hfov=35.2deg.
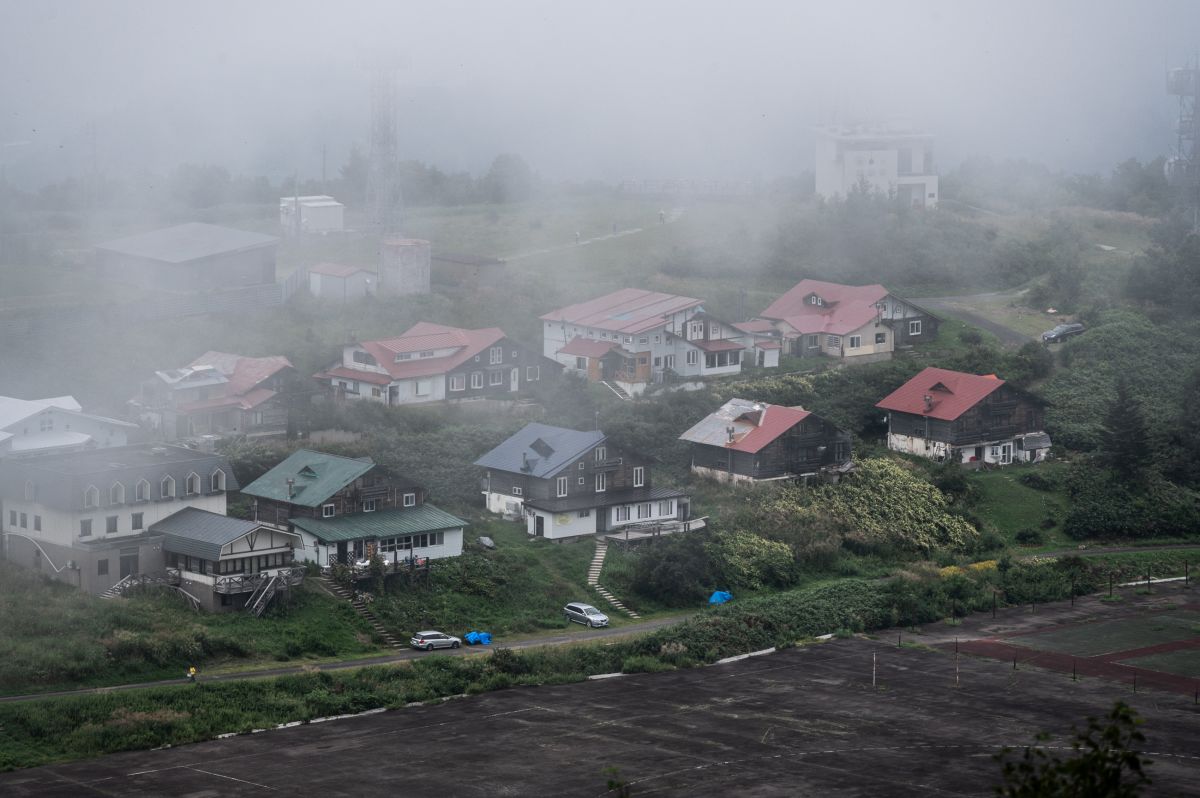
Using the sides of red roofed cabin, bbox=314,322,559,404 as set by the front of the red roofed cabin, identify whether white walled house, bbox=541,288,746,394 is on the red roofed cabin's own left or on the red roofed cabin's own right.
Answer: on the red roofed cabin's own left

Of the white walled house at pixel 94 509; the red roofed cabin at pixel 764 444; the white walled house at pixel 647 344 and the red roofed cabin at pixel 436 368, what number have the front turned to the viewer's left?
0

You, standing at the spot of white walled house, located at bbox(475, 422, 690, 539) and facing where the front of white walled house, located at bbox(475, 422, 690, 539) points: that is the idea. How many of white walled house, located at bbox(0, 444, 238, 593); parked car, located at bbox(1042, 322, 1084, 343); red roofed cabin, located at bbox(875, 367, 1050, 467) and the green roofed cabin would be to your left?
2

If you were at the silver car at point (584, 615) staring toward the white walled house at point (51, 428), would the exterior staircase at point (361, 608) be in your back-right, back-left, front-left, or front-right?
front-left

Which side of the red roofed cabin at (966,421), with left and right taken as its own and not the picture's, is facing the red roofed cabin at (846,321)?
back

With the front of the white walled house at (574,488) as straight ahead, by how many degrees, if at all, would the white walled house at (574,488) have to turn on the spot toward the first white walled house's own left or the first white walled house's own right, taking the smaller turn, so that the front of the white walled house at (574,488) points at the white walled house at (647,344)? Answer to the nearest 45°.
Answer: approximately 135° to the first white walled house's own left

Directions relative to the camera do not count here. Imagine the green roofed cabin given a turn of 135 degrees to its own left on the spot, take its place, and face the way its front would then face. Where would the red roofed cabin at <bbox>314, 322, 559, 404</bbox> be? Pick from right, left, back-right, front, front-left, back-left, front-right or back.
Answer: front

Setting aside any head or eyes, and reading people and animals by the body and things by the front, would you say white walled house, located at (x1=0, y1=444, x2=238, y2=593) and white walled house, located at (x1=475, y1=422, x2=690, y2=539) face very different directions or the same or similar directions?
same or similar directions

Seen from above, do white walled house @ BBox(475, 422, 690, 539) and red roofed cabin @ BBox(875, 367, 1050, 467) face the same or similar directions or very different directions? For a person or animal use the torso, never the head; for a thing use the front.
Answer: same or similar directions

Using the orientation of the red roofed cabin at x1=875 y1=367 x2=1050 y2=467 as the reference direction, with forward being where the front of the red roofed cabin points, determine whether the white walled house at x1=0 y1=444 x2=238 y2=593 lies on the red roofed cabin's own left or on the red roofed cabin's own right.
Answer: on the red roofed cabin's own right

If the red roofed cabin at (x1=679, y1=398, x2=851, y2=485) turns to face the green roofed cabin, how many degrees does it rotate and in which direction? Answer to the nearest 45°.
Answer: approximately 90° to its right

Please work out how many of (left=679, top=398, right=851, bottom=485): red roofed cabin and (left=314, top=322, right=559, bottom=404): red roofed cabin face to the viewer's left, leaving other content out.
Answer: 0

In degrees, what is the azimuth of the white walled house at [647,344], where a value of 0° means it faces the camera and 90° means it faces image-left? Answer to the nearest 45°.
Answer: approximately 315°

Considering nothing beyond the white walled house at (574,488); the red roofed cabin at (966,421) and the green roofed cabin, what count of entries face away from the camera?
0

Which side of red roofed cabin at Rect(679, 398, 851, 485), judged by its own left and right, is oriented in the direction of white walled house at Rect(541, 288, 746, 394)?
back

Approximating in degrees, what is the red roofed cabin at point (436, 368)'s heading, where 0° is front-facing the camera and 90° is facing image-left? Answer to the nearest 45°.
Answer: approximately 315°

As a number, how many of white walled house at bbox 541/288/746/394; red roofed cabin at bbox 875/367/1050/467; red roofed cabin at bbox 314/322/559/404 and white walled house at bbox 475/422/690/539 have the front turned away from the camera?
0

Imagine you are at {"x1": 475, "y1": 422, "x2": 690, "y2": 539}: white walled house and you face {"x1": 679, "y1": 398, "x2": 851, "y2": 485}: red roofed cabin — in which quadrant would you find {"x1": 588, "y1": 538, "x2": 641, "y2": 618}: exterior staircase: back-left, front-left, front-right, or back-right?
back-right
